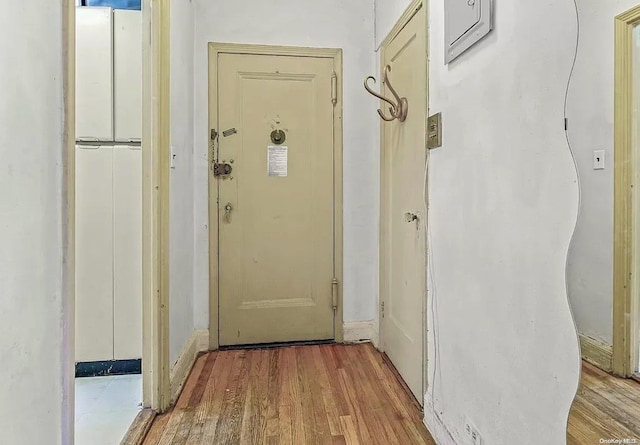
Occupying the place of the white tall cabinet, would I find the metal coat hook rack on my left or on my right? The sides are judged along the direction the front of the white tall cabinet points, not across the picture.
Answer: on my left

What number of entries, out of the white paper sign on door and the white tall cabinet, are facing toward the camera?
2
